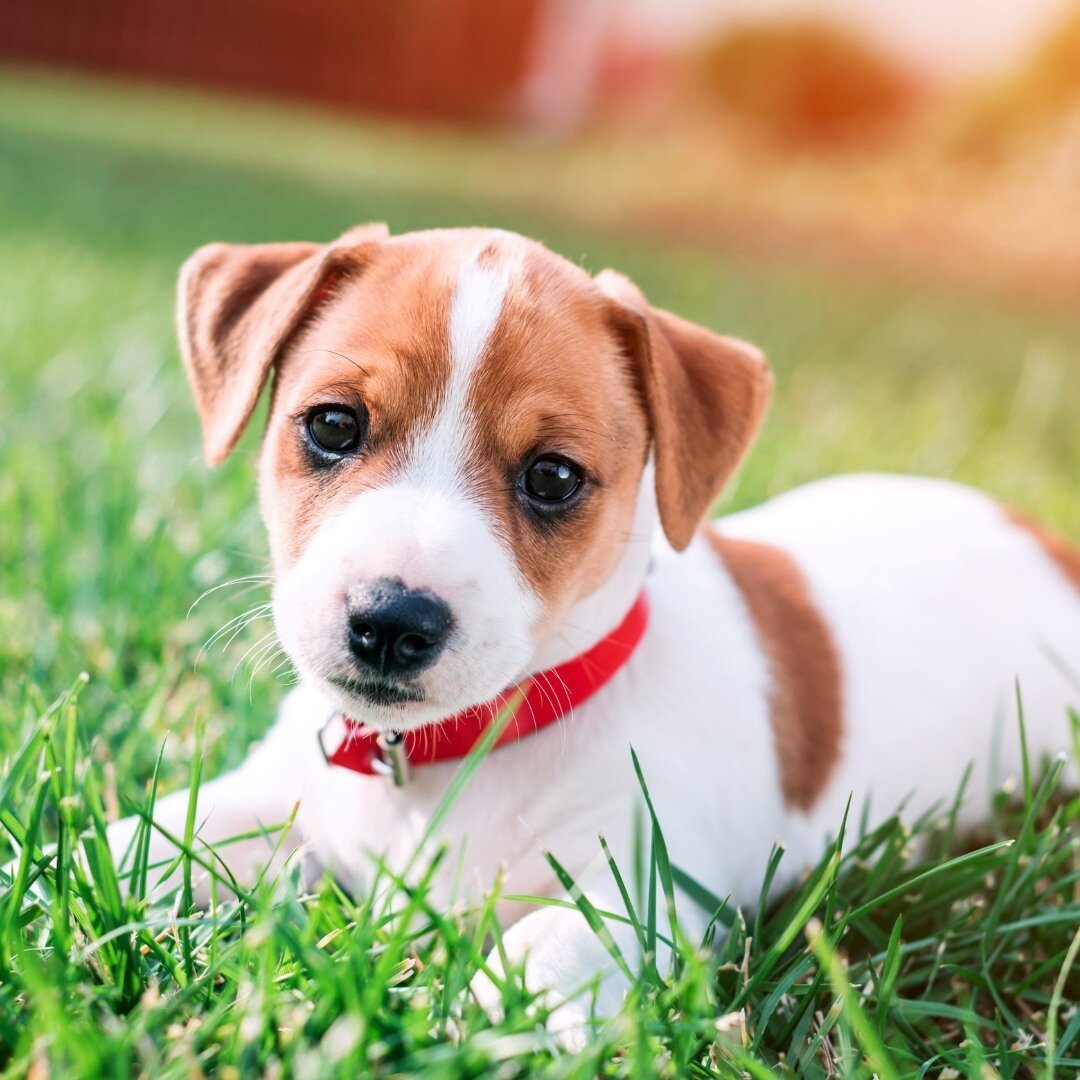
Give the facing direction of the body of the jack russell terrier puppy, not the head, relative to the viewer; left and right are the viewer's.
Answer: facing the viewer and to the left of the viewer
